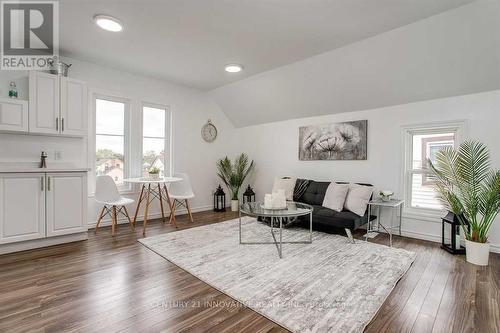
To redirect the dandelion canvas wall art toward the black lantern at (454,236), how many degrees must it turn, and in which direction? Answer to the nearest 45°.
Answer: approximately 90° to its left

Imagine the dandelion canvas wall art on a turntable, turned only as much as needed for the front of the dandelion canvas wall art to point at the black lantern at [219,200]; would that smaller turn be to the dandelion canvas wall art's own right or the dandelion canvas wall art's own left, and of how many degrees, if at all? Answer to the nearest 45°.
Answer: approximately 45° to the dandelion canvas wall art's own right

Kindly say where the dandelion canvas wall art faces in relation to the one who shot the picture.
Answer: facing the viewer and to the left of the viewer

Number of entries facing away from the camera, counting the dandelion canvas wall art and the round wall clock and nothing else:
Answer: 0

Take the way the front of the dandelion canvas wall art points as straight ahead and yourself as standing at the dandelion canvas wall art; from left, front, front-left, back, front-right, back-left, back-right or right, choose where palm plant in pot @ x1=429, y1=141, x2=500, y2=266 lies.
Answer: left

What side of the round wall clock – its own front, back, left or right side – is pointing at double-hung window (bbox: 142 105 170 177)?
right

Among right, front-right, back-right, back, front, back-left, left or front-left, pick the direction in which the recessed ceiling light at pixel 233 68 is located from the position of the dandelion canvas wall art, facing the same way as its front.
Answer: front

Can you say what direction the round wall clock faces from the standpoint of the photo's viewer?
facing the viewer and to the right of the viewer

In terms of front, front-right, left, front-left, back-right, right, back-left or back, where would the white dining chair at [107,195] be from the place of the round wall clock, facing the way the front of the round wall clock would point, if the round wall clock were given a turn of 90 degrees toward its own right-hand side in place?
front
